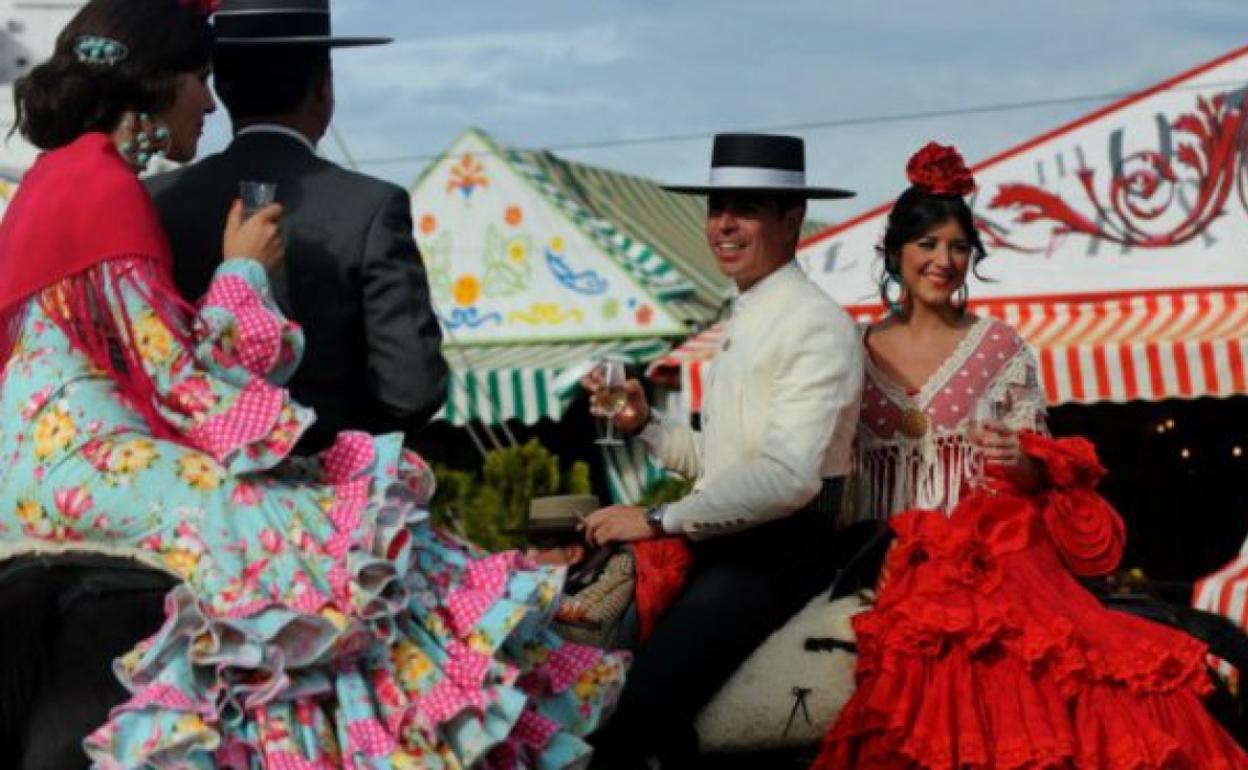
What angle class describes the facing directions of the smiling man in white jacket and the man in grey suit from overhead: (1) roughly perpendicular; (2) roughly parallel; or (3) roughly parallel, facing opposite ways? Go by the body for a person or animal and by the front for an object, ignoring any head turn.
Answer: roughly parallel, facing opposite ways

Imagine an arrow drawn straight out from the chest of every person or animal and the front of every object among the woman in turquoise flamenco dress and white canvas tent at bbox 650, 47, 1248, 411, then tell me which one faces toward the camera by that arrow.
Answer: the white canvas tent

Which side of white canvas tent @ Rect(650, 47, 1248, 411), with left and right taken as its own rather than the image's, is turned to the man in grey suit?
front

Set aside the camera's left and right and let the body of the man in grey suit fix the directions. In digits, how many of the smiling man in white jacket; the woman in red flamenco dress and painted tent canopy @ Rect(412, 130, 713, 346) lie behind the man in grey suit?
0

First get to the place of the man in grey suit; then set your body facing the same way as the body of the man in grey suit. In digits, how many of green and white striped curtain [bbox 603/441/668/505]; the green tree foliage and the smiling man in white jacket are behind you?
0

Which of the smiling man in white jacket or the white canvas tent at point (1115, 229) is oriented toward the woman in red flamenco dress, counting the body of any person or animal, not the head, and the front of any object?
the white canvas tent

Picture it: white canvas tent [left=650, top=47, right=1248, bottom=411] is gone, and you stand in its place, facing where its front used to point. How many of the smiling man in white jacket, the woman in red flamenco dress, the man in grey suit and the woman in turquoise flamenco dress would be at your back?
0

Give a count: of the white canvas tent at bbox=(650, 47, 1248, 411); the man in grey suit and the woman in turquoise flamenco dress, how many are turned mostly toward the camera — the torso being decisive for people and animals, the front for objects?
1

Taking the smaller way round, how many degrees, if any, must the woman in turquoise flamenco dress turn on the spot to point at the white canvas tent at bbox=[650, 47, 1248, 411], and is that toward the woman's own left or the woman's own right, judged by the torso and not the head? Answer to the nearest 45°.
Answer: approximately 45° to the woman's own left

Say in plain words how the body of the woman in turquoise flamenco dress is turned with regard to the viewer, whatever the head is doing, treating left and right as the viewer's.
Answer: facing to the right of the viewer

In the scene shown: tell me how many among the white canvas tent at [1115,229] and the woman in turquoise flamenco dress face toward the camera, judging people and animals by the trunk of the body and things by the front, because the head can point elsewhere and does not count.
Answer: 1

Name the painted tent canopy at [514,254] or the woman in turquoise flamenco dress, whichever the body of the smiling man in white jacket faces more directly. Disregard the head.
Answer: the woman in turquoise flamenco dress

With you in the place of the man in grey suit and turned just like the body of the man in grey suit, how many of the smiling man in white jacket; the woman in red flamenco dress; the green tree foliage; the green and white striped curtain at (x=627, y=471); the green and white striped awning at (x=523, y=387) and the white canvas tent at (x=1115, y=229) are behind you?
0

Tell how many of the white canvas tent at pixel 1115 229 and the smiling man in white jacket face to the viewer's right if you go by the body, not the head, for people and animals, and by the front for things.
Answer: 0

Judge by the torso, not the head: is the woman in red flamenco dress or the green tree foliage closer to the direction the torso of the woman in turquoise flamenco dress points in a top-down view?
the woman in red flamenco dress

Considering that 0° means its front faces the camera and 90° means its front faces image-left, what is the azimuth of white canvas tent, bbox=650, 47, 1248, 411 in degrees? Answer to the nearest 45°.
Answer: approximately 0°

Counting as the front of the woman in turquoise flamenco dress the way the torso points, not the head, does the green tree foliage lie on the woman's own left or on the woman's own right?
on the woman's own left
